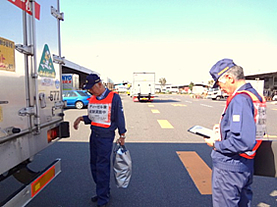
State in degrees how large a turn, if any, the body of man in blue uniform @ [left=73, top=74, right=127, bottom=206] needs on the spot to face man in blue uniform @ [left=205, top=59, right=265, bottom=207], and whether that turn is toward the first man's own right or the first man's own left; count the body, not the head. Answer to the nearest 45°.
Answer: approximately 90° to the first man's own left

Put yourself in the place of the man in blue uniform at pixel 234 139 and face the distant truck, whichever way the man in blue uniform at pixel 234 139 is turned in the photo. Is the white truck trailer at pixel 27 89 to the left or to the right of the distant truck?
left

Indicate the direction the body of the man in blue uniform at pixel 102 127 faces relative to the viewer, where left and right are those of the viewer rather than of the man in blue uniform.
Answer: facing the viewer and to the left of the viewer

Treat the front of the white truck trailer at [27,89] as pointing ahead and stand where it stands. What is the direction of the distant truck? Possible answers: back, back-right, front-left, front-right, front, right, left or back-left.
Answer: front-right

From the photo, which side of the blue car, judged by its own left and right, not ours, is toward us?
left

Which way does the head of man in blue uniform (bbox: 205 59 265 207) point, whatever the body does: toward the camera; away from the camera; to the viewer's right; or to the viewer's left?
to the viewer's left

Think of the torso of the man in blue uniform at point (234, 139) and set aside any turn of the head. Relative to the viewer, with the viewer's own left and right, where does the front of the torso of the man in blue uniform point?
facing to the left of the viewer

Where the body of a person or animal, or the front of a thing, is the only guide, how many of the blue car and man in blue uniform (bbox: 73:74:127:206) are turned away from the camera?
0

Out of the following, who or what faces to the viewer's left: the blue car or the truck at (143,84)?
the blue car

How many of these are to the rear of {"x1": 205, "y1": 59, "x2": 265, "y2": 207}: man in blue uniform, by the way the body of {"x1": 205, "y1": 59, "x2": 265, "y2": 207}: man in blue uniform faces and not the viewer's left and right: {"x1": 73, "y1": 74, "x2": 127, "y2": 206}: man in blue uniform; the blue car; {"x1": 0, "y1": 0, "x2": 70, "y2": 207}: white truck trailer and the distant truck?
0

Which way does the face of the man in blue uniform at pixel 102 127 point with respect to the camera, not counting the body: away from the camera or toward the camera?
toward the camera

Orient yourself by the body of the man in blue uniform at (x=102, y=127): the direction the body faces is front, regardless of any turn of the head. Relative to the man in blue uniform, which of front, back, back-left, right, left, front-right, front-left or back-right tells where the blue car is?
back-right

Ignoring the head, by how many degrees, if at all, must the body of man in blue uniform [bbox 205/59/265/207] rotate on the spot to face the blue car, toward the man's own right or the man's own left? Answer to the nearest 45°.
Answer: approximately 45° to the man's own right
